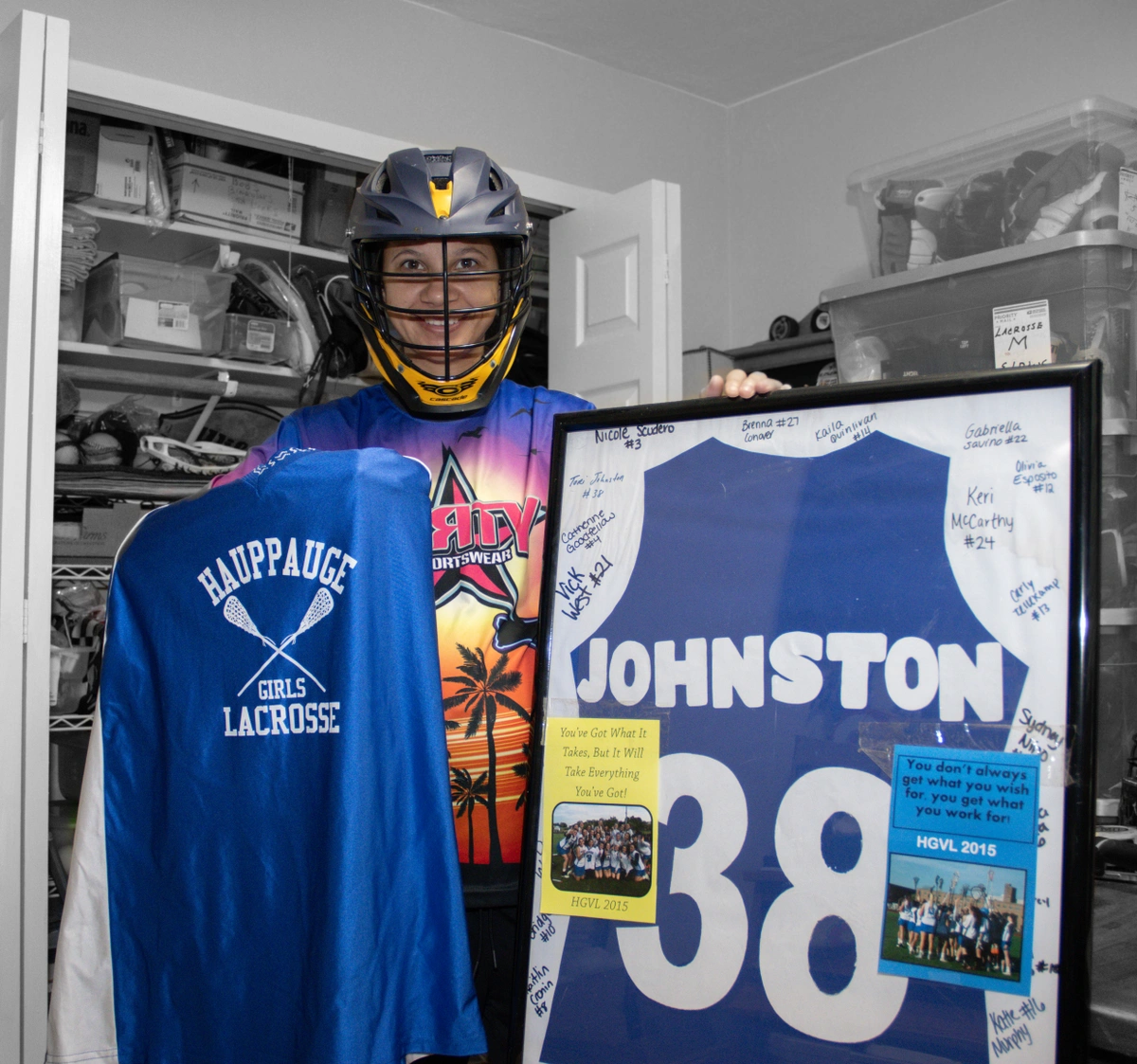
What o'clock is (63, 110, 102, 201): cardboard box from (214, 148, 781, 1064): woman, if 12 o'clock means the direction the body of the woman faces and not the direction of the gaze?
The cardboard box is roughly at 5 o'clock from the woman.

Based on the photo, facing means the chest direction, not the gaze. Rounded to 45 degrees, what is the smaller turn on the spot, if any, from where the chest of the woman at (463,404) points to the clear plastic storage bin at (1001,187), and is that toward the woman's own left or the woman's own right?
approximately 135° to the woman's own left

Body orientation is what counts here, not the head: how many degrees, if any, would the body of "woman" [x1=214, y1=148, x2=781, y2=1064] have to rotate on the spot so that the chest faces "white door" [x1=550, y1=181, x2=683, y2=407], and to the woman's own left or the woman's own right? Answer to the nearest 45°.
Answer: approximately 180°

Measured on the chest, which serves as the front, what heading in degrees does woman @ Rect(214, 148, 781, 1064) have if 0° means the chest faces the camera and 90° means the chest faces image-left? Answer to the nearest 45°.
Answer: approximately 0°

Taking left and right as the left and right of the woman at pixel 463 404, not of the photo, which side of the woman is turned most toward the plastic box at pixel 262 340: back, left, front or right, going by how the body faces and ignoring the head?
back

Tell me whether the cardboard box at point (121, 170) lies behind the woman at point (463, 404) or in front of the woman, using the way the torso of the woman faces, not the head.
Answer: behind

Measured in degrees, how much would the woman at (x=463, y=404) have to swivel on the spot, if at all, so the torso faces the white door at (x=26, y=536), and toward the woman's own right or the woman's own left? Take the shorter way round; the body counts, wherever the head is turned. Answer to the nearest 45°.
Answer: approximately 135° to the woman's own right

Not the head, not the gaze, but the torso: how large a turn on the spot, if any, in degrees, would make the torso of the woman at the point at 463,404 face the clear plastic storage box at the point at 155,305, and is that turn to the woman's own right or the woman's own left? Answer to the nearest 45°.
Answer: approximately 135° to the woman's own right

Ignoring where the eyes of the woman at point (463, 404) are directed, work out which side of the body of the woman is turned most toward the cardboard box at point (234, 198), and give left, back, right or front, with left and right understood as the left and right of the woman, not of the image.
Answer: back

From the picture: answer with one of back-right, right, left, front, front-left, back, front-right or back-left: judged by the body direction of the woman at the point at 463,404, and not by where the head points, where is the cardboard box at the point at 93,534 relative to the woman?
back-right
